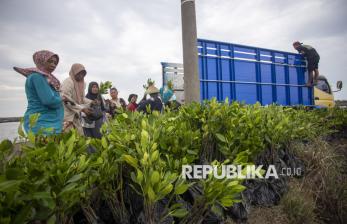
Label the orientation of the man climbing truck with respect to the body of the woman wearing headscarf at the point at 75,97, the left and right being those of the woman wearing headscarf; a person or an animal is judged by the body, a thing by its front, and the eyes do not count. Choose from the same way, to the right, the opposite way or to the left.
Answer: the opposite way

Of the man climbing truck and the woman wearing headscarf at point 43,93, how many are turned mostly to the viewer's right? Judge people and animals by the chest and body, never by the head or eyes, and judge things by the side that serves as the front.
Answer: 1

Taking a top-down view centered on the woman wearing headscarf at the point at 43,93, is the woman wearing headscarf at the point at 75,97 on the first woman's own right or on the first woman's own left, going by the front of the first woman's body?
on the first woman's own left

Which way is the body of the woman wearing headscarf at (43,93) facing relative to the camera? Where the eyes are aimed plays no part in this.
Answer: to the viewer's right

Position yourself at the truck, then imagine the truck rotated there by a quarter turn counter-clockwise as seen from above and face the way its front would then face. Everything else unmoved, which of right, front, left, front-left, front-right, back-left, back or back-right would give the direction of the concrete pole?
back-left

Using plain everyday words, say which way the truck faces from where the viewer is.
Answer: facing away from the viewer and to the right of the viewer
